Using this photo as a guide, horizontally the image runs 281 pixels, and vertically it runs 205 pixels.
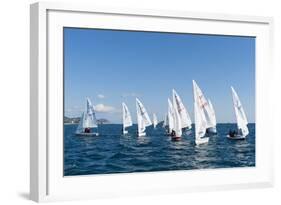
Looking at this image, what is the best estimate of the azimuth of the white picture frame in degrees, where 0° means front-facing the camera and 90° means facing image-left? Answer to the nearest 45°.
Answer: approximately 315°
